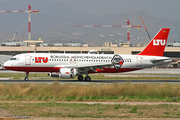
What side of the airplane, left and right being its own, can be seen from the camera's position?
left
